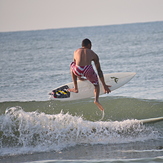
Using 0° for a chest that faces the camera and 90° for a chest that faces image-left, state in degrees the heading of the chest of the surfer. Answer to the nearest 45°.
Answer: approximately 180°
